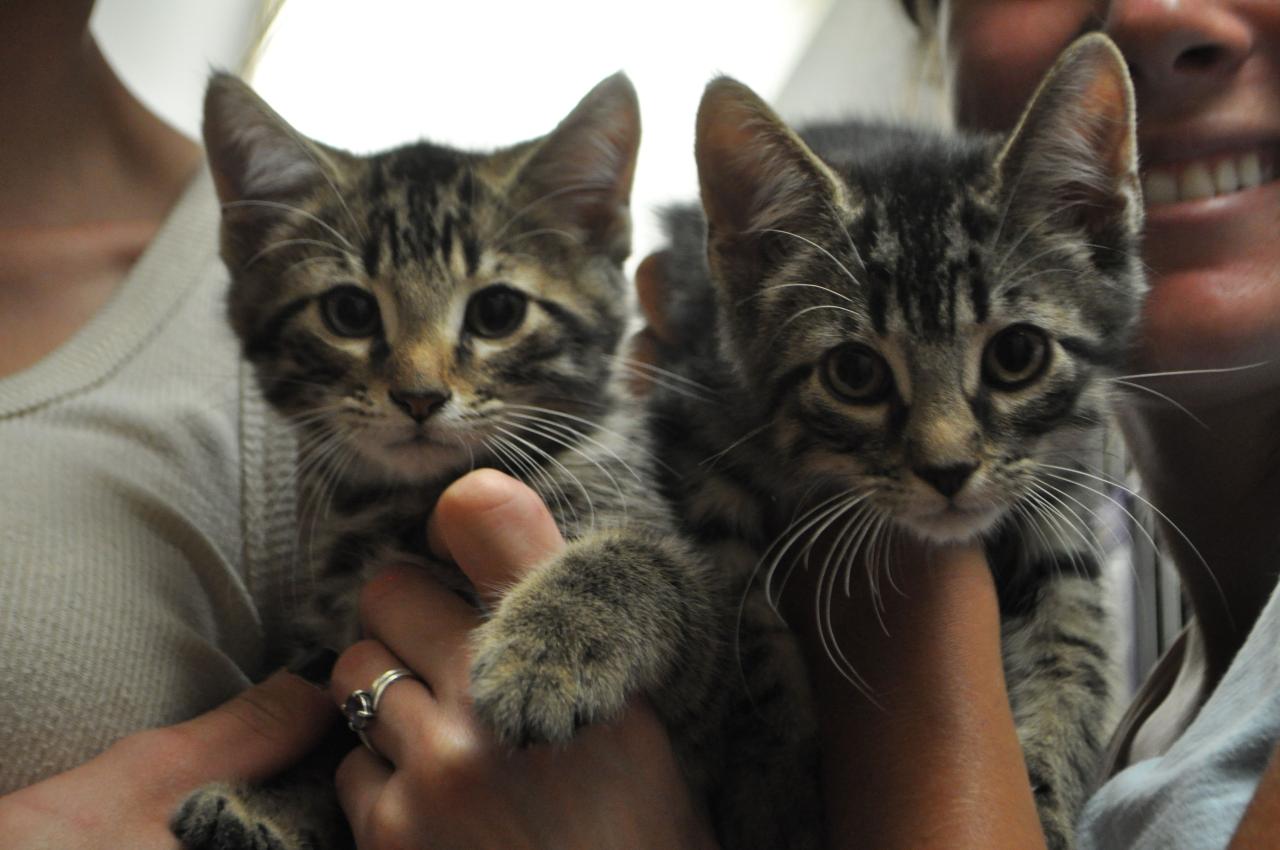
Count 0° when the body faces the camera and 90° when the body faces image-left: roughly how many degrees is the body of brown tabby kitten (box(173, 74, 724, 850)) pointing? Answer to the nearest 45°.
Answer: approximately 0°

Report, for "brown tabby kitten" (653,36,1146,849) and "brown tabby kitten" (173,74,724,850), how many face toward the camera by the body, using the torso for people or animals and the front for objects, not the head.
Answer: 2

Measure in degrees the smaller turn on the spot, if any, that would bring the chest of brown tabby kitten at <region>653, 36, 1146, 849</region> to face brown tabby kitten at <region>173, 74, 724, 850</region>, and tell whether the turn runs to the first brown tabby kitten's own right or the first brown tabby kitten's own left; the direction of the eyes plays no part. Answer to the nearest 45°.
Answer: approximately 90° to the first brown tabby kitten's own right

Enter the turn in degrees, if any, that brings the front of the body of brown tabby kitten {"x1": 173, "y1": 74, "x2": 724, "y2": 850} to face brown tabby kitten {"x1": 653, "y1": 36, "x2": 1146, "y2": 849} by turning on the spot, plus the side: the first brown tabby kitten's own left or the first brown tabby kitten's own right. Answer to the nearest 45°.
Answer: approximately 90° to the first brown tabby kitten's own left

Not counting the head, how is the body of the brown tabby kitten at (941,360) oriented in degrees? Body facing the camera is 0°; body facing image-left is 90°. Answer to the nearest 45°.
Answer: approximately 0°
